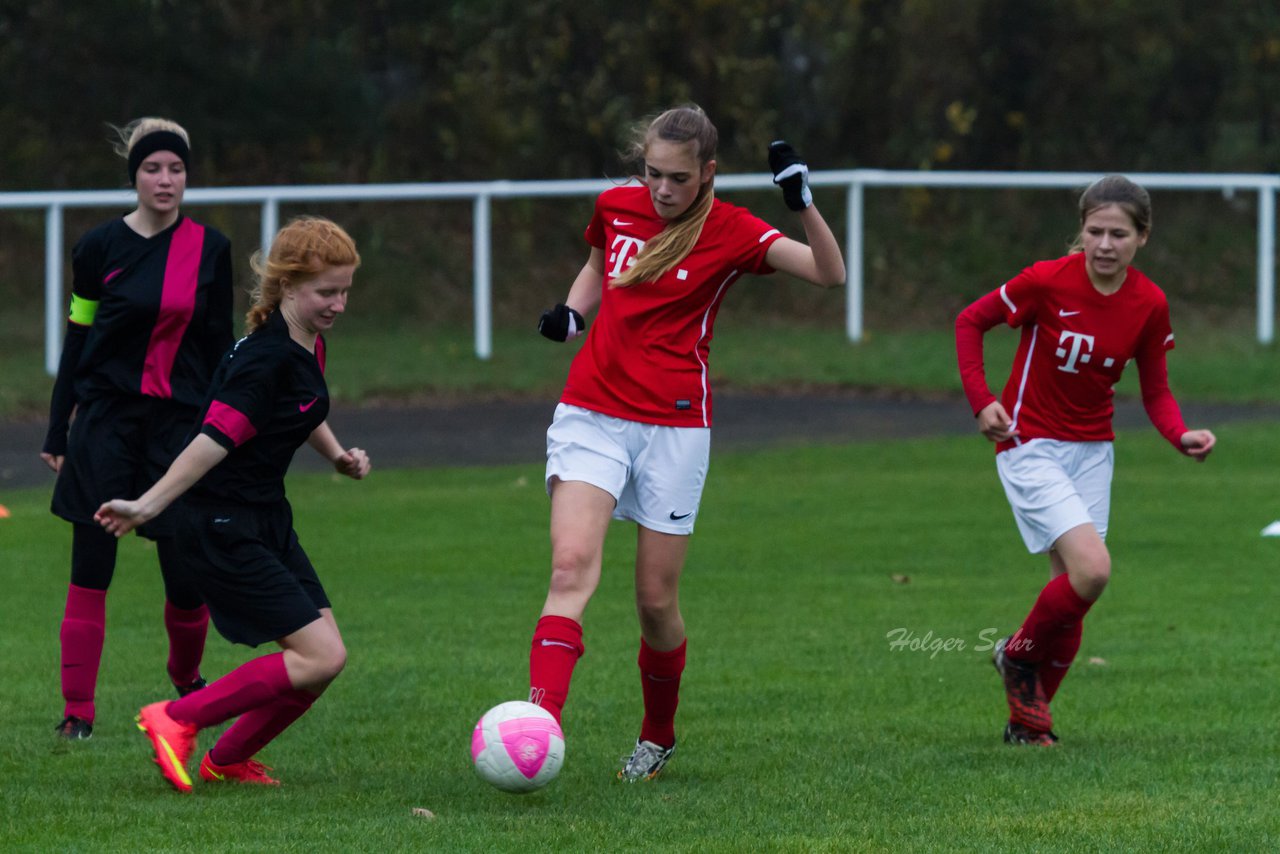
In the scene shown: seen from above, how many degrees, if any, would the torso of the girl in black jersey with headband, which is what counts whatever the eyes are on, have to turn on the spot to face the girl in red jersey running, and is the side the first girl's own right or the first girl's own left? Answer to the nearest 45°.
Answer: approximately 90° to the first girl's own left

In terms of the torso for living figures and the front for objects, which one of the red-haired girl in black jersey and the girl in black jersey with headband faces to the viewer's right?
the red-haired girl in black jersey

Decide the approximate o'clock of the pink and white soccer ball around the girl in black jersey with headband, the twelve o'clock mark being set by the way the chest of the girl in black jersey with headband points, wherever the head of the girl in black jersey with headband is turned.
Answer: The pink and white soccer ball is roughly at 11 o'clock from the girl in black jersey with headband.

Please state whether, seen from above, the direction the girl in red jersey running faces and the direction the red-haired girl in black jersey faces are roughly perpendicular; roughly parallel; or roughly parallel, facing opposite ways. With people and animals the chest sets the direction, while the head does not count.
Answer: roughly perpendicular

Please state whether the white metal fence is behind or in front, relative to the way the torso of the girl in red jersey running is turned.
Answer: behind

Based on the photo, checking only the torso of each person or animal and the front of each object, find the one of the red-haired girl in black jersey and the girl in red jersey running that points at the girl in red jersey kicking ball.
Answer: the red-haired girl in black jersey

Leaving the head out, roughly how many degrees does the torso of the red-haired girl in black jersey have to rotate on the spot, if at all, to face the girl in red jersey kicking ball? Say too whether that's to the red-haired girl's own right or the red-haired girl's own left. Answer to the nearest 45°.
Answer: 0° — they already face them

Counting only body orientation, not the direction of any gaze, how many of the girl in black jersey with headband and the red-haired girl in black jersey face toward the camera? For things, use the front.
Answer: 1

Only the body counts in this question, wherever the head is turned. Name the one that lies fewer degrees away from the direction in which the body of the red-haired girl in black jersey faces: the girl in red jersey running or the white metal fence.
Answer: the girl in red jersey running

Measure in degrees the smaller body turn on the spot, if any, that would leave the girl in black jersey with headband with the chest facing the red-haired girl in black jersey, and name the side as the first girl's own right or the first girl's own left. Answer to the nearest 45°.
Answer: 0° — they already face them

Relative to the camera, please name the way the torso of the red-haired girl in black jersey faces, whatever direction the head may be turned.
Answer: to the viewer's right

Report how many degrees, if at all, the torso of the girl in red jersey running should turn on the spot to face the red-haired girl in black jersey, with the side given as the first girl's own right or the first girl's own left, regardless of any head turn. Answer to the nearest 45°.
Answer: approximately 90° to the first girl's own right
